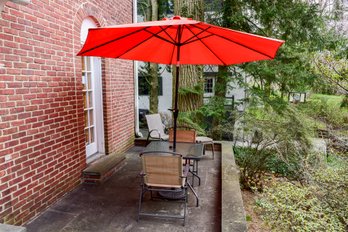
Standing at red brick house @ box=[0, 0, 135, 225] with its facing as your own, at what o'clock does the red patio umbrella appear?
The red patio umbrella is roughly at 11 o'clock from the red brick house.

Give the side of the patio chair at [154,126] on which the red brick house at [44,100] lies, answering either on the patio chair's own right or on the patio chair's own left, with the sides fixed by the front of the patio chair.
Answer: on the patio chair's own right

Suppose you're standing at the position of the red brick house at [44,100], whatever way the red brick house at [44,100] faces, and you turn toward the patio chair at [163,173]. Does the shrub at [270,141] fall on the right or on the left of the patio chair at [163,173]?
left

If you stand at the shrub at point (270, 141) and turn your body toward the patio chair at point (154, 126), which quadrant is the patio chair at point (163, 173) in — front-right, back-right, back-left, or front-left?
front-left

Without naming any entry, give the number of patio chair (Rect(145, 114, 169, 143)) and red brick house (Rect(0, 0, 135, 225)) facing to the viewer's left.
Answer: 0

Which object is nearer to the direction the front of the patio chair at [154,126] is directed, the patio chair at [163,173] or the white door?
the patio chair

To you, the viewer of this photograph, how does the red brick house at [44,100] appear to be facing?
facing the viewer and to the right of the viewer

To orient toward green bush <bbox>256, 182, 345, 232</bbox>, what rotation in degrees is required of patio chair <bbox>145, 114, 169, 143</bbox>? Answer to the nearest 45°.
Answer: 0° — it already faces it

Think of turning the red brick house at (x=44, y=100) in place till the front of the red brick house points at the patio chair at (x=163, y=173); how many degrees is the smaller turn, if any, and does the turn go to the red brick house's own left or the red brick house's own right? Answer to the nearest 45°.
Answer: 0° — it already faces it

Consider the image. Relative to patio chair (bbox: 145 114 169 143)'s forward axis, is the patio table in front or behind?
in front

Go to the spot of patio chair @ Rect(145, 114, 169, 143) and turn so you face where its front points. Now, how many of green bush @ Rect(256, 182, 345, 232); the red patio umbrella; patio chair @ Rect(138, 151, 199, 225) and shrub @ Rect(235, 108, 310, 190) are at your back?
0

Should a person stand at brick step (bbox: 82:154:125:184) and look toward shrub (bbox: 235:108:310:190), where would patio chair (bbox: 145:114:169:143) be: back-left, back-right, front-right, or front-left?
front-left

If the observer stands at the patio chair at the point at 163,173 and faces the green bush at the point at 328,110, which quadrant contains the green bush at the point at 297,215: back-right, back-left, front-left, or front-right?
front-right

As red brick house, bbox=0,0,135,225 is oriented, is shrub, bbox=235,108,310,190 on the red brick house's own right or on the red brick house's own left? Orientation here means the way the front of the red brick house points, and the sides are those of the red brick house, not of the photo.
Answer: on the red brick house's own left
